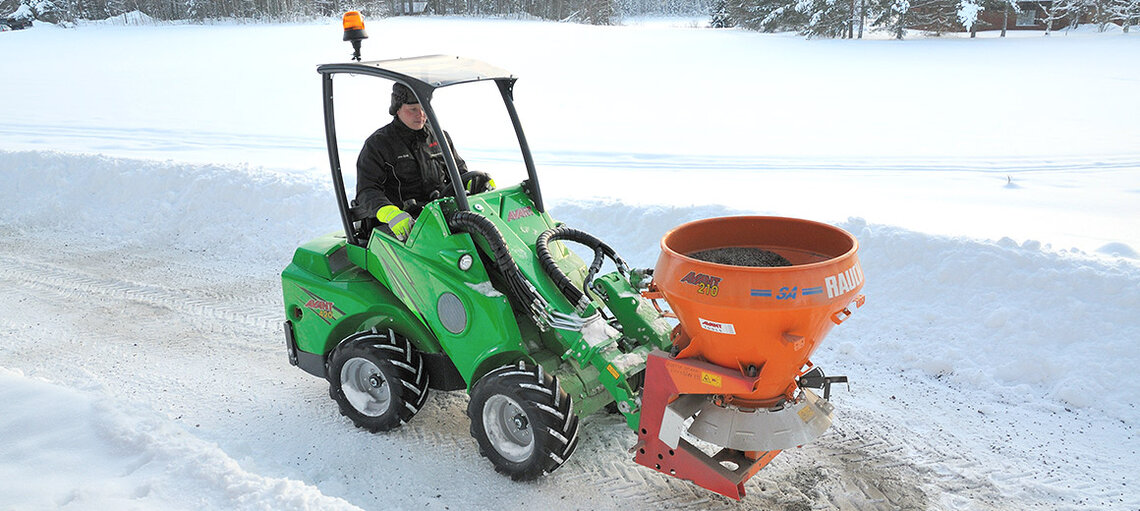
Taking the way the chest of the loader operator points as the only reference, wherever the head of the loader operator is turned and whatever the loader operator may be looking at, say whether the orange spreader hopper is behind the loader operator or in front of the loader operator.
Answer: in front

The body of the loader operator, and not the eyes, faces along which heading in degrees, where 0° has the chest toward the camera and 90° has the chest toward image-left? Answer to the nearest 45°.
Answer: approximately 315°

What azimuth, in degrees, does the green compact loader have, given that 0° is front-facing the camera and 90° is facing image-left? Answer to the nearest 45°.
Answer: approximately 315°
